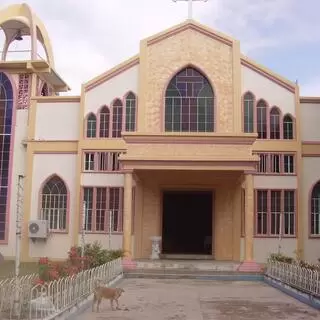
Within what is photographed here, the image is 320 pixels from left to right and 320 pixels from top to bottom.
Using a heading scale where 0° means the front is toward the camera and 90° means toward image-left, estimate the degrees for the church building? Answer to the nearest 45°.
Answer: approximately 0°

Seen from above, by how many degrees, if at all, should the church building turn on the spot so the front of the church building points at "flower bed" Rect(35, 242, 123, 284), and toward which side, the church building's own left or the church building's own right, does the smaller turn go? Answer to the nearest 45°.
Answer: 0° — it already faces it

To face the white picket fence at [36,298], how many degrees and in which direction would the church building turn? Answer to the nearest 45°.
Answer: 0° — it already faces it

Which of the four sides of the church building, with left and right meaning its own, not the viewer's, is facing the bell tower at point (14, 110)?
right

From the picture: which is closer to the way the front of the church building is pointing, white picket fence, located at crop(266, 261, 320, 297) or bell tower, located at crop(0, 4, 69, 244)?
the white picket fence

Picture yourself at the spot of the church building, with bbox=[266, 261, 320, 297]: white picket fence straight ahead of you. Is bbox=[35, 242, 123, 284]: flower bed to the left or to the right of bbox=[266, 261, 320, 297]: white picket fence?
right
